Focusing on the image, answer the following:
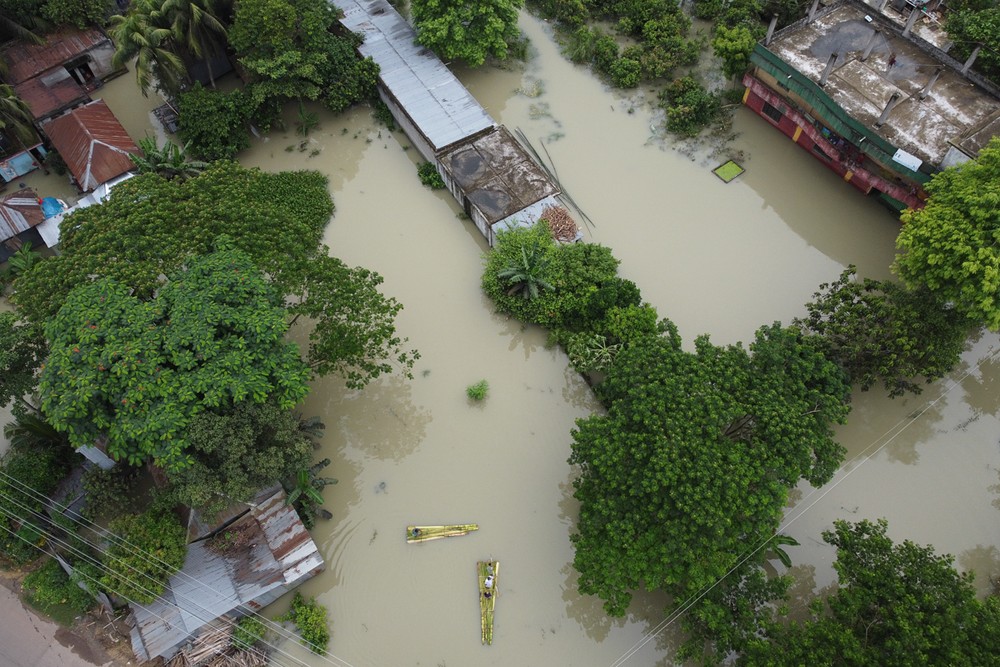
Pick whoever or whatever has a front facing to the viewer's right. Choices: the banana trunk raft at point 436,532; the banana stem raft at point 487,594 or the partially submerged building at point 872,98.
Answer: the banana trunk raft at point 436,532

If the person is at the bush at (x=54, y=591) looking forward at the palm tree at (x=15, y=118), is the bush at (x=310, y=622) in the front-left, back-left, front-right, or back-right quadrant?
back-right

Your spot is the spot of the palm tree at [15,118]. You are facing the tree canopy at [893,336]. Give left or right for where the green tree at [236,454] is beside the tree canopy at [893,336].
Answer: right

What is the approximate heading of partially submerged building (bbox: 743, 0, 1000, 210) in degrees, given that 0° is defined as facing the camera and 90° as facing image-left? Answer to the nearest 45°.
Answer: approximately 45°

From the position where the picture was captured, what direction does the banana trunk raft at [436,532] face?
facing to the right of the viewer
